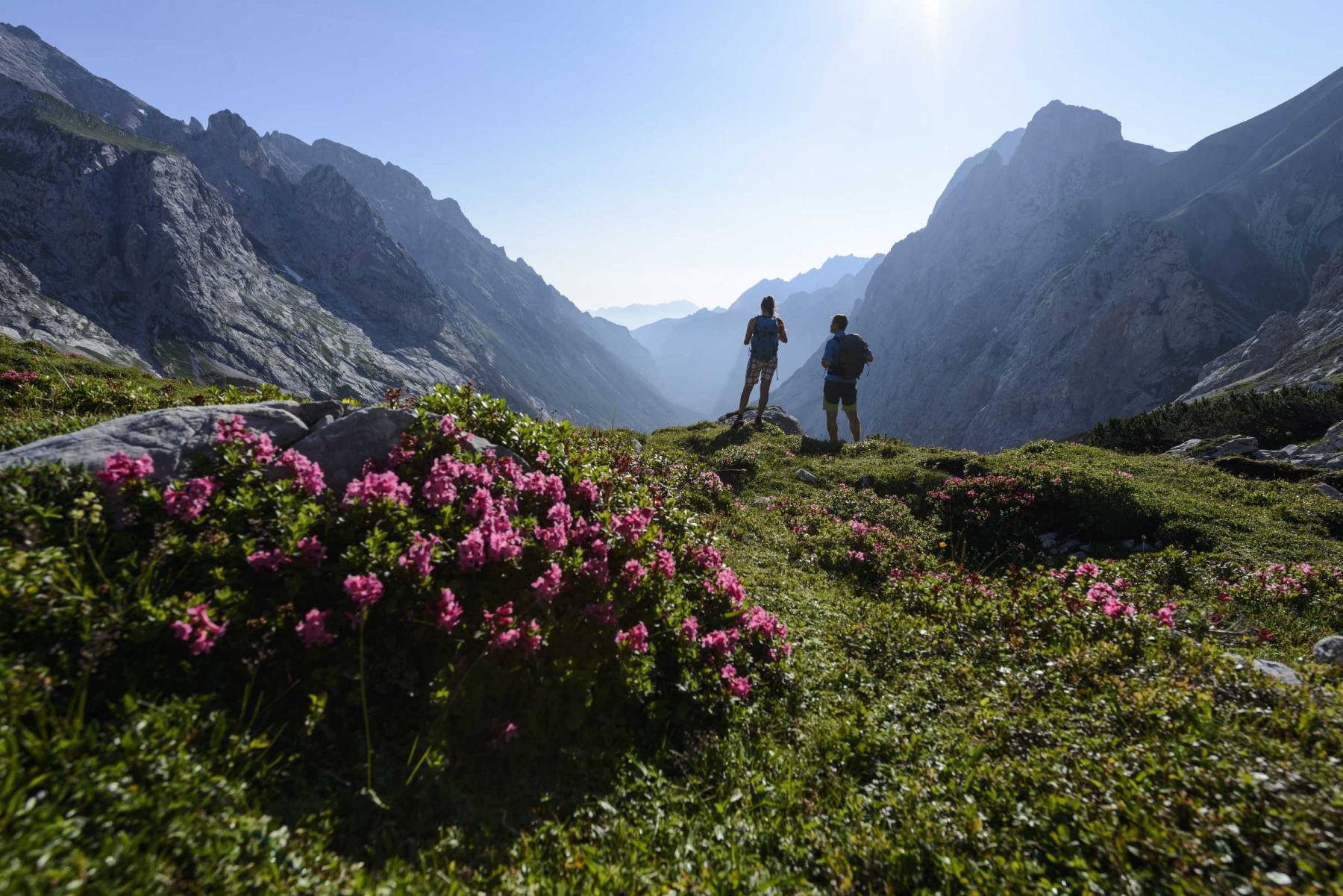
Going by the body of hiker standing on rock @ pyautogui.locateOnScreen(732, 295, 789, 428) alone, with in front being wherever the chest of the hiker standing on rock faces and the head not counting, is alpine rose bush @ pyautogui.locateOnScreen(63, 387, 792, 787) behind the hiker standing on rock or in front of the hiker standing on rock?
behind

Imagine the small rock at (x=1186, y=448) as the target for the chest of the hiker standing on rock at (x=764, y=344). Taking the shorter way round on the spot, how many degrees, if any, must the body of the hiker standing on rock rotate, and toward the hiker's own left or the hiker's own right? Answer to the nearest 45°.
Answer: approximately 90° to the hiker's own right

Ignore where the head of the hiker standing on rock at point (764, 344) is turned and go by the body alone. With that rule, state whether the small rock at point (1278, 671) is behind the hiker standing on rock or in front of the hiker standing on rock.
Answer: behind

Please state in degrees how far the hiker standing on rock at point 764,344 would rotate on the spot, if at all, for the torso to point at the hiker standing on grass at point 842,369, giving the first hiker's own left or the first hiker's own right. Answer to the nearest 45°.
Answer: approximately 90° to the first hiker's own right

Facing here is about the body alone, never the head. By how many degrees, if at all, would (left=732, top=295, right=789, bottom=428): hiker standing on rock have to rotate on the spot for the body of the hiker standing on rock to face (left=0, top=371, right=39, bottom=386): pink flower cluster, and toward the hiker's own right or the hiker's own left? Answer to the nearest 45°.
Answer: approximately 135° to the hiker's own left

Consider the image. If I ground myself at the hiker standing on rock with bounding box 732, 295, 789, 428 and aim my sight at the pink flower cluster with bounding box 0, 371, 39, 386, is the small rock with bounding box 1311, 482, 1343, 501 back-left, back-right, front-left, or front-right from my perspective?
back-left

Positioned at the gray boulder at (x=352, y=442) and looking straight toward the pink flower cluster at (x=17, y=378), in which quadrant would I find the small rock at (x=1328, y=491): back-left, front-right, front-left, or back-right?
back-right

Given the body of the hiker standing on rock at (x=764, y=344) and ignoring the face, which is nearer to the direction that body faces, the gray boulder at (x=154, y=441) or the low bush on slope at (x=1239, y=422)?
the low bush on slope

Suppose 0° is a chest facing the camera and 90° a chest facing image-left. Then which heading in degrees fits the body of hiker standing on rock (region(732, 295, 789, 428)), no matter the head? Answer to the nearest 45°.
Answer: approximately 180°

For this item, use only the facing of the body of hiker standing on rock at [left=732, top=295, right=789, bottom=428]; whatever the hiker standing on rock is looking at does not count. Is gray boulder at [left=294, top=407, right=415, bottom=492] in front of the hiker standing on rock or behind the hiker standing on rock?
behind
